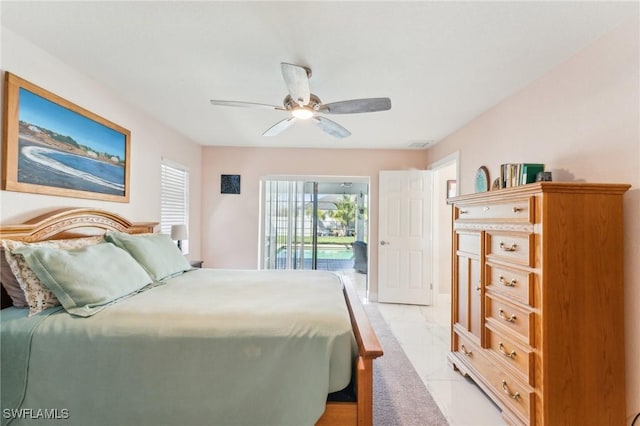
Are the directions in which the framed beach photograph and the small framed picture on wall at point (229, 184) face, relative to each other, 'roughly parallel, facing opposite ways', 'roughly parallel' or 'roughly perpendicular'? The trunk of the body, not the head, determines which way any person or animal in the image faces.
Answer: roughly perpendicular

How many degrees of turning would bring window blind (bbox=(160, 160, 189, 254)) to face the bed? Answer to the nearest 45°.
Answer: approximately 45° to its right

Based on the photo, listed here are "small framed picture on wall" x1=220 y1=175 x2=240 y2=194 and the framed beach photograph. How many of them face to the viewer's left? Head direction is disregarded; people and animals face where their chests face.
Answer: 0

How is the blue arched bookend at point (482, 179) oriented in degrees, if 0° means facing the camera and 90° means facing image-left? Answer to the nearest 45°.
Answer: approximately 45°

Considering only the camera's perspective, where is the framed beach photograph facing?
facing the viewer and to the right of the viewer

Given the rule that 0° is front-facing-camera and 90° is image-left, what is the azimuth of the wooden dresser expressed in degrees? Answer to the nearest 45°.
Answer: approximately 45°

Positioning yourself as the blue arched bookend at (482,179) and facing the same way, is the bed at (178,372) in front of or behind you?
in front

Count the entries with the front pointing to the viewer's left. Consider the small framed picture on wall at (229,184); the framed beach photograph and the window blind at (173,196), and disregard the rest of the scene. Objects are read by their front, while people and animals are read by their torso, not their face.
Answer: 0

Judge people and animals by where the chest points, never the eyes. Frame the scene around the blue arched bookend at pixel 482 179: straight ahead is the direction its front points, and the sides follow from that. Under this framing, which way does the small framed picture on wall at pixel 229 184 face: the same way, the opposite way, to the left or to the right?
to the left

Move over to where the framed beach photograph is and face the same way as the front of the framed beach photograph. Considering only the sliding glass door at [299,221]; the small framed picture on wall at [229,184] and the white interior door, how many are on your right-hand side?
0

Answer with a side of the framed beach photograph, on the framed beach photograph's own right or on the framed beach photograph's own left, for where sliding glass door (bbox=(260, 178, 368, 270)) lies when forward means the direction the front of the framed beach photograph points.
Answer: on the framed beach photograph's own left

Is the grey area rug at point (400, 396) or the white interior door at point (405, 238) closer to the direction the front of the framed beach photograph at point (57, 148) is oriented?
the grey area rug

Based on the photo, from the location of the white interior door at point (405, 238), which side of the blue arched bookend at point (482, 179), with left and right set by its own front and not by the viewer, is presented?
right

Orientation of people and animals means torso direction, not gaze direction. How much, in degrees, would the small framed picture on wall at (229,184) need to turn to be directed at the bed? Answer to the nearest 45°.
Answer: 0° — it already faces it

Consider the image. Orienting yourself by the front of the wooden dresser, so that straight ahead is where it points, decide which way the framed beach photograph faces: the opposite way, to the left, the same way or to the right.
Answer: the opposite way

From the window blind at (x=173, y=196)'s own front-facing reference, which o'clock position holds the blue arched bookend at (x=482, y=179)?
The blue arched bookend is roughly at 12 o'clock from the window blind.

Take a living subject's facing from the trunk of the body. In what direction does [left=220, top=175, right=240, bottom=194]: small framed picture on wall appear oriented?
toward the camera

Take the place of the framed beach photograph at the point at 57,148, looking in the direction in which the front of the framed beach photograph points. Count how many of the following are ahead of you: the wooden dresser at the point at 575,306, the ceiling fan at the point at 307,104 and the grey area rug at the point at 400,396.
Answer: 3
